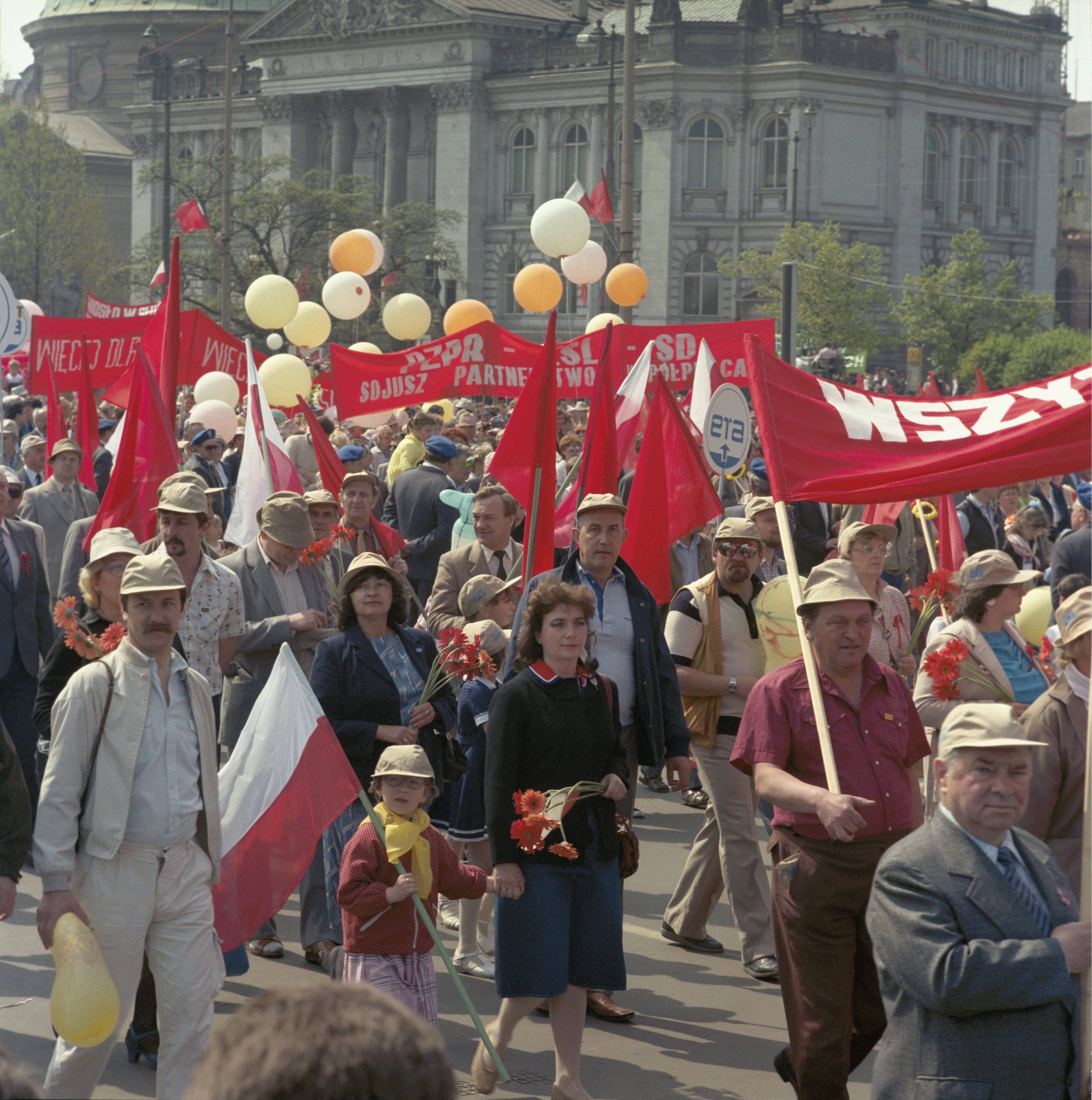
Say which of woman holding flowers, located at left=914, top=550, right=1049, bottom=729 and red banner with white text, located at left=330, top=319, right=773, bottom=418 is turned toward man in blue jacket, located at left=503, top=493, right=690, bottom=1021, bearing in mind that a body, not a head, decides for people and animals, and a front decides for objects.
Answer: the red banner with white text

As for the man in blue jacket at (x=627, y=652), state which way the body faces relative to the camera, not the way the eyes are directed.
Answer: toward the camera

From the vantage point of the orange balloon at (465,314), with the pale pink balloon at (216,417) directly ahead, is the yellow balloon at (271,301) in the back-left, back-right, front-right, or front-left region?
front-right

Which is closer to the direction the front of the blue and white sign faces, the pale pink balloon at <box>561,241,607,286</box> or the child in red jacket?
the child in red jacket

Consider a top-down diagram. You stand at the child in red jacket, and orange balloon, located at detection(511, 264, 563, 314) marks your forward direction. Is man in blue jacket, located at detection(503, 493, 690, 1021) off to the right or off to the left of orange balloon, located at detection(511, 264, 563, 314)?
right

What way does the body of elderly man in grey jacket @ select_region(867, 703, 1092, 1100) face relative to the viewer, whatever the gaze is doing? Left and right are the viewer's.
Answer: facing the viewer and to the right of the viewer

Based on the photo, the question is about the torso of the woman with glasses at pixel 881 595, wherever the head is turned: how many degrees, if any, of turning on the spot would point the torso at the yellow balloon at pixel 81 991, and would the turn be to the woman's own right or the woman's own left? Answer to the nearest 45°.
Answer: approximately 90° to the woman's own right

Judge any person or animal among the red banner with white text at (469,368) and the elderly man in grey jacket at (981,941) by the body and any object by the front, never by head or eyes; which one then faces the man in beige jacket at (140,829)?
the red banner with white text

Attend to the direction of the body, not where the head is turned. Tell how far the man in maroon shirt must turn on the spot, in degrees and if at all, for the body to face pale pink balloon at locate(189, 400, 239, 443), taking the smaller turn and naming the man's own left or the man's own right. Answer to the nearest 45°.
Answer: approximately 180°

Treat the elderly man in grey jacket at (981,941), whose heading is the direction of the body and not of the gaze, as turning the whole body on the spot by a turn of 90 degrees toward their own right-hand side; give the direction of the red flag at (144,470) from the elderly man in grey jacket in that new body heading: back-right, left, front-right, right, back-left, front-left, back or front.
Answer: right
